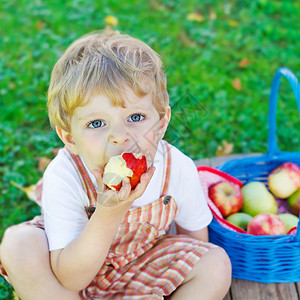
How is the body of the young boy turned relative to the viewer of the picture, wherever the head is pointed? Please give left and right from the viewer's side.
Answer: facing the viewer

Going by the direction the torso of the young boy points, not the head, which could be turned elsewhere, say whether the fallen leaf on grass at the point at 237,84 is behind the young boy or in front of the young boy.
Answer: behind

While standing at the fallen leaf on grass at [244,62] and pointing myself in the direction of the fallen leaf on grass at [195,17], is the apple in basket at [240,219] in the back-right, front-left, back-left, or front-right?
back-left

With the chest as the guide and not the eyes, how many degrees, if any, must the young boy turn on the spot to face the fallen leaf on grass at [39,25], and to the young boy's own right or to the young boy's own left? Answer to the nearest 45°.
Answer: approximately 180°

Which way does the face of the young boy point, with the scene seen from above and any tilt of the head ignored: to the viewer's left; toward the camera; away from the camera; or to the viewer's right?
toward the camera

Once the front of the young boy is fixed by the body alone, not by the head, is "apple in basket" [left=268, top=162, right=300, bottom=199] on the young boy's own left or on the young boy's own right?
on the young boy's own left

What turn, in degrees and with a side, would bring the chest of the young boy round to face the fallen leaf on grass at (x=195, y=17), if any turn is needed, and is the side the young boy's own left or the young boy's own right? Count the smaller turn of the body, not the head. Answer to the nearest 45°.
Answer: approximately 180°

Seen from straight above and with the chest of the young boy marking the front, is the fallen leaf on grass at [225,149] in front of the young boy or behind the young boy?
behind
